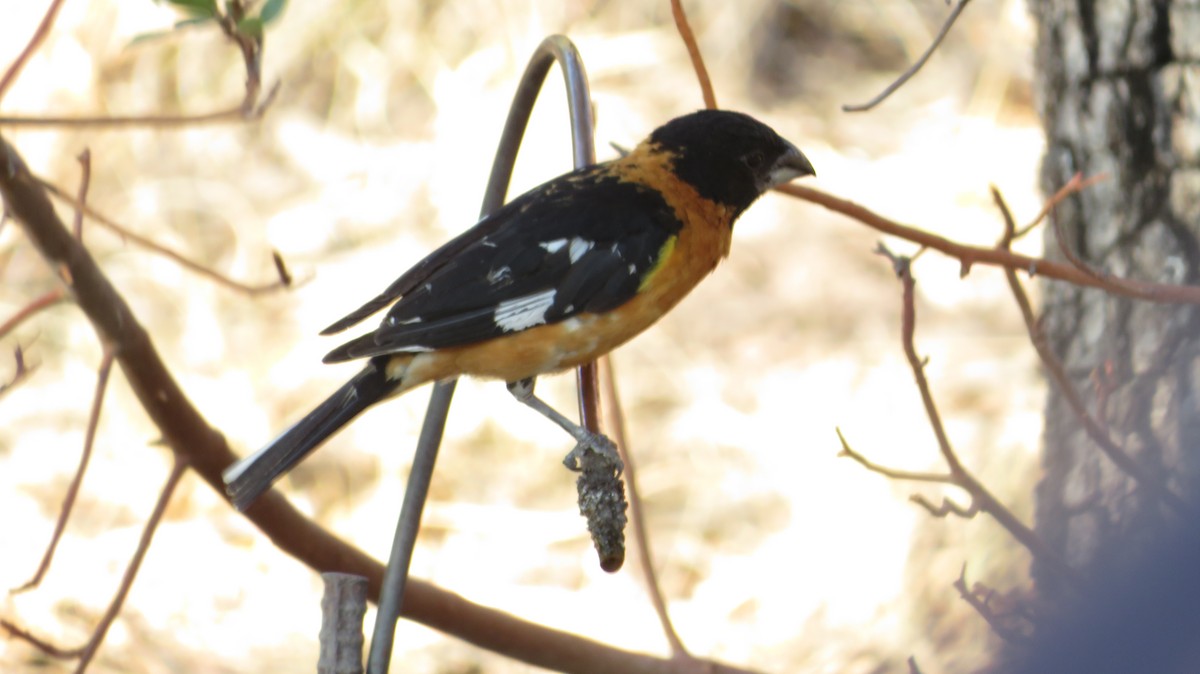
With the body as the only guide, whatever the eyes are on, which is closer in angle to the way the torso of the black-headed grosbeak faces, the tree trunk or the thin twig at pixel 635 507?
the tree trunk

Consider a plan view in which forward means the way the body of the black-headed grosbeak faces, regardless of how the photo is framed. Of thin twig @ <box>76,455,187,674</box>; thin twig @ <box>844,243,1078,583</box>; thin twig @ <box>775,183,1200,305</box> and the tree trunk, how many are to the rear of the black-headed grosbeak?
1

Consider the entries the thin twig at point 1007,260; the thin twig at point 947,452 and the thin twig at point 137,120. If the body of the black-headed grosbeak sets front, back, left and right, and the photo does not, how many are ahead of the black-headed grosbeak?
2

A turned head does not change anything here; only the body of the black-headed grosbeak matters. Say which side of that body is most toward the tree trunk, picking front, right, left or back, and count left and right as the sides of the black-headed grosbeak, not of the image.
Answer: front

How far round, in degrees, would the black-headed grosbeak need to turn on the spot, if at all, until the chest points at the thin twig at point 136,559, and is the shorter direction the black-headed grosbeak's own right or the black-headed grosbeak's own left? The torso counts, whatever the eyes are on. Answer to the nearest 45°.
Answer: approximately 180°

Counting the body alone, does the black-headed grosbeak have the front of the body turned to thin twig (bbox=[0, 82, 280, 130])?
no

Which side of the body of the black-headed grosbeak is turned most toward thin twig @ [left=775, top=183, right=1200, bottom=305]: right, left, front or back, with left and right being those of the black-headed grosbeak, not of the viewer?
front

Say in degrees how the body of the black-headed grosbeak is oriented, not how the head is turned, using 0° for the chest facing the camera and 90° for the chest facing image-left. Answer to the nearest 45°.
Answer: approximately 270°

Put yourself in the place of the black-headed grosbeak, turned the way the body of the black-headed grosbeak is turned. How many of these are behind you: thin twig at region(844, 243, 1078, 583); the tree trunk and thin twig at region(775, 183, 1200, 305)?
0
